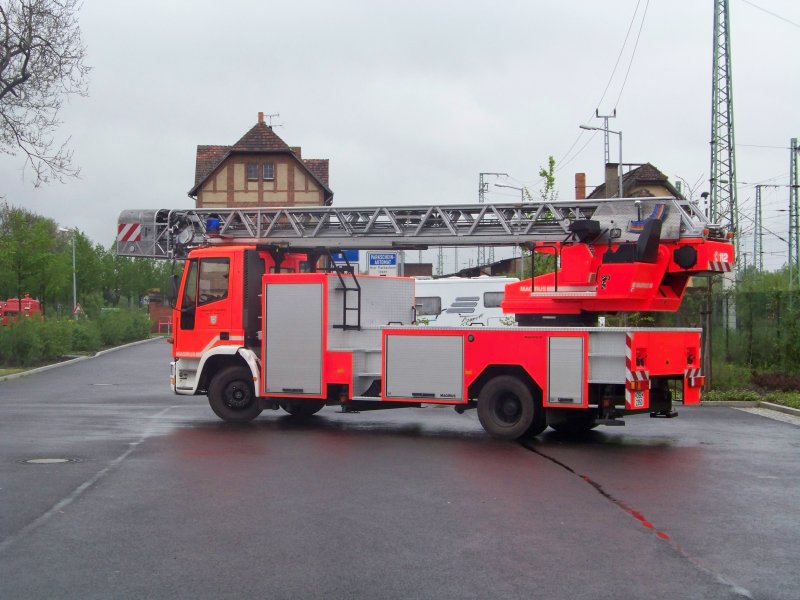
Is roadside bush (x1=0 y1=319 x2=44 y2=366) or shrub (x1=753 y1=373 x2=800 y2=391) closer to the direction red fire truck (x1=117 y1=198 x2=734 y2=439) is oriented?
the roadside bush

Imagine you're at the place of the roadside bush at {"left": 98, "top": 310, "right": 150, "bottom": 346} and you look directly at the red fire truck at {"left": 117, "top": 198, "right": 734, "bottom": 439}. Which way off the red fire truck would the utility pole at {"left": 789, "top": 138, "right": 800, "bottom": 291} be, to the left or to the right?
left

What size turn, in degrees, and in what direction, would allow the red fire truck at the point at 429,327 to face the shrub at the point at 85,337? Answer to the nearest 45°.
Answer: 0° — it already faces it

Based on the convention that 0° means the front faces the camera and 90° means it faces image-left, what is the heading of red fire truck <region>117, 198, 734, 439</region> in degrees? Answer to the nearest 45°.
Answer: approximately 135°

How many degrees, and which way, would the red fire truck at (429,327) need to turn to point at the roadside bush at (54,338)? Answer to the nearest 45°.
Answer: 0° — it already faces it

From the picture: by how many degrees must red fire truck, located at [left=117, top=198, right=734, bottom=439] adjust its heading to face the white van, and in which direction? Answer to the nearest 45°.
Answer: approximately 45° to its right

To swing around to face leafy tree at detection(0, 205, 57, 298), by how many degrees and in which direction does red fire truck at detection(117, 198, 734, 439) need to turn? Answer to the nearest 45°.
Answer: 0° — it already faces it

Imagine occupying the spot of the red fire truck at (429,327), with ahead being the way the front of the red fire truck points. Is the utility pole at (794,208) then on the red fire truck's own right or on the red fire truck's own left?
on the red fire truck's own right

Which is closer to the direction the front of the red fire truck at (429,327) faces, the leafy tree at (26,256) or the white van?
the leafy tree
